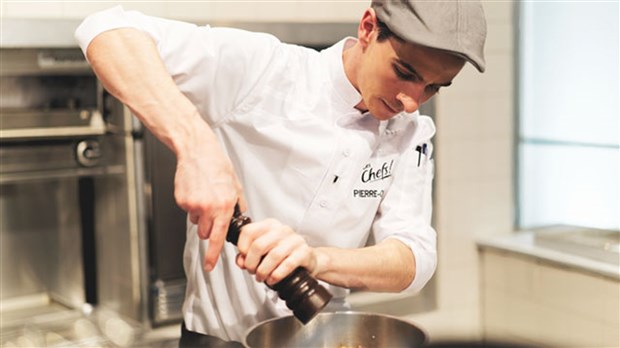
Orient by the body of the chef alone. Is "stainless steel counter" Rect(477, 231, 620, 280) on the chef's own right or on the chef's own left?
on the chef's own left

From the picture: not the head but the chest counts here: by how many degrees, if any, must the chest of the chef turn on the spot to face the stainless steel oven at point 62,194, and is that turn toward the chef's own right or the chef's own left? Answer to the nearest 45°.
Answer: approximately 180°

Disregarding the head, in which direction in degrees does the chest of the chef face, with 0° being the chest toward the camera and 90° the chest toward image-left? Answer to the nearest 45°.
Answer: approximately 315°
